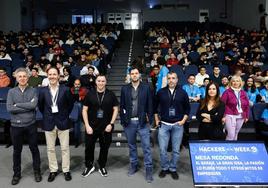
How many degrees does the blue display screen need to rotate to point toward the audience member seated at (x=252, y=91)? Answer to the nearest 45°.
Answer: approximately 180°

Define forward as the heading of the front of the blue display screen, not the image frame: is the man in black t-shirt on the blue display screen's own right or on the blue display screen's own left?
on the blue display screen's own right

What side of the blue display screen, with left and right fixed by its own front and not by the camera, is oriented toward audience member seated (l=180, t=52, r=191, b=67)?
back

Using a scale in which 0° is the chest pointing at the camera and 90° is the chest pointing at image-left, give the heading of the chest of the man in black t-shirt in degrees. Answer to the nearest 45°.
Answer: approximately 0°

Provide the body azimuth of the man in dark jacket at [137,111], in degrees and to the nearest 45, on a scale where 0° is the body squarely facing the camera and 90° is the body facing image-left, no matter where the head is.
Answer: approximately 0°

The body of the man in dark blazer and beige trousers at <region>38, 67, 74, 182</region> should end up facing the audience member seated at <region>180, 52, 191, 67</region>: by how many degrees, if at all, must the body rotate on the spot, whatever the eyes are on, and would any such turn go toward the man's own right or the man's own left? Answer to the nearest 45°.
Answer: approximately 135° to the man's own left

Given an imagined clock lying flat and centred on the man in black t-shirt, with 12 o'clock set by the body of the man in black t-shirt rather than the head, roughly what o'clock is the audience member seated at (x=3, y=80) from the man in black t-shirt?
The audience member seated is roughly at 5 o'clock from the man in black t-shirt.

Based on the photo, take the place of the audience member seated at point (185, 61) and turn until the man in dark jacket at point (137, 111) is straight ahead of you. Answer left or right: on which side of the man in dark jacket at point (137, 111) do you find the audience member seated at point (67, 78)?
right
